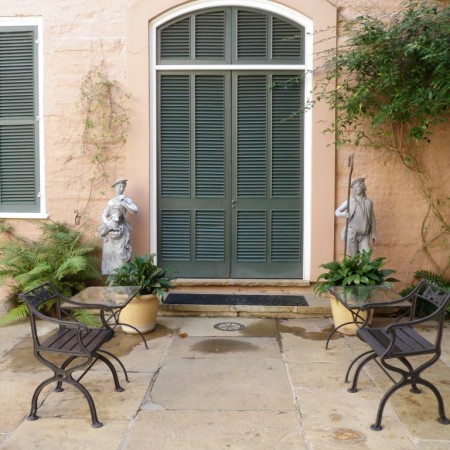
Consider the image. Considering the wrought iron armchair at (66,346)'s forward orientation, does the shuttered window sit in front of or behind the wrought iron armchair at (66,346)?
behind

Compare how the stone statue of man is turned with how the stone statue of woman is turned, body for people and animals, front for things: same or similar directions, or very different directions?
same or similar directions

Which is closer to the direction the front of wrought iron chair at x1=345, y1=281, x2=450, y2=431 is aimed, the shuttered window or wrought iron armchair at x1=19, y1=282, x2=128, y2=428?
the wrought iron armchair

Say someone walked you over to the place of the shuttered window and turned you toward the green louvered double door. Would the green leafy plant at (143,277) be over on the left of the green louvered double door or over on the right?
right

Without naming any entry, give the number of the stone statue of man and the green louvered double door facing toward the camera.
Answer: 2

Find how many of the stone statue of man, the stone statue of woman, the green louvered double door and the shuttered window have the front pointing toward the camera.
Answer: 4

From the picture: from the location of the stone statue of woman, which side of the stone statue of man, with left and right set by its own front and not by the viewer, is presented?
right

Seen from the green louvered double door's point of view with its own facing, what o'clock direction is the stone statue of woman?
The stone statue of woman is roughly at 2 o'clock from the green louvered double door.

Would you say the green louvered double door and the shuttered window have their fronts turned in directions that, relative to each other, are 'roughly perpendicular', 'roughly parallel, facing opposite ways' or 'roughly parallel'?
roughly parallel

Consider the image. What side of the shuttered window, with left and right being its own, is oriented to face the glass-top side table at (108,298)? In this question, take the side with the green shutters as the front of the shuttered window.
front

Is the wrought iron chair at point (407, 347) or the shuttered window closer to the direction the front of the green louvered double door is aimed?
the wrought iron chair

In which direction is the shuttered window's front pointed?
toward the camera

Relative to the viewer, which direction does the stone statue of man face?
toward the camera

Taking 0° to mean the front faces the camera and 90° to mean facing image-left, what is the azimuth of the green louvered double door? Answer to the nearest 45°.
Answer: approximately 0°

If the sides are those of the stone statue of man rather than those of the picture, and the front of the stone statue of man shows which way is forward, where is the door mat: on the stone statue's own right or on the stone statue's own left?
on the stone statue's own right

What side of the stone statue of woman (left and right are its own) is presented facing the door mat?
left

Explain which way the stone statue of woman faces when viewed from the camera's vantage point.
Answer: facing the viewer
